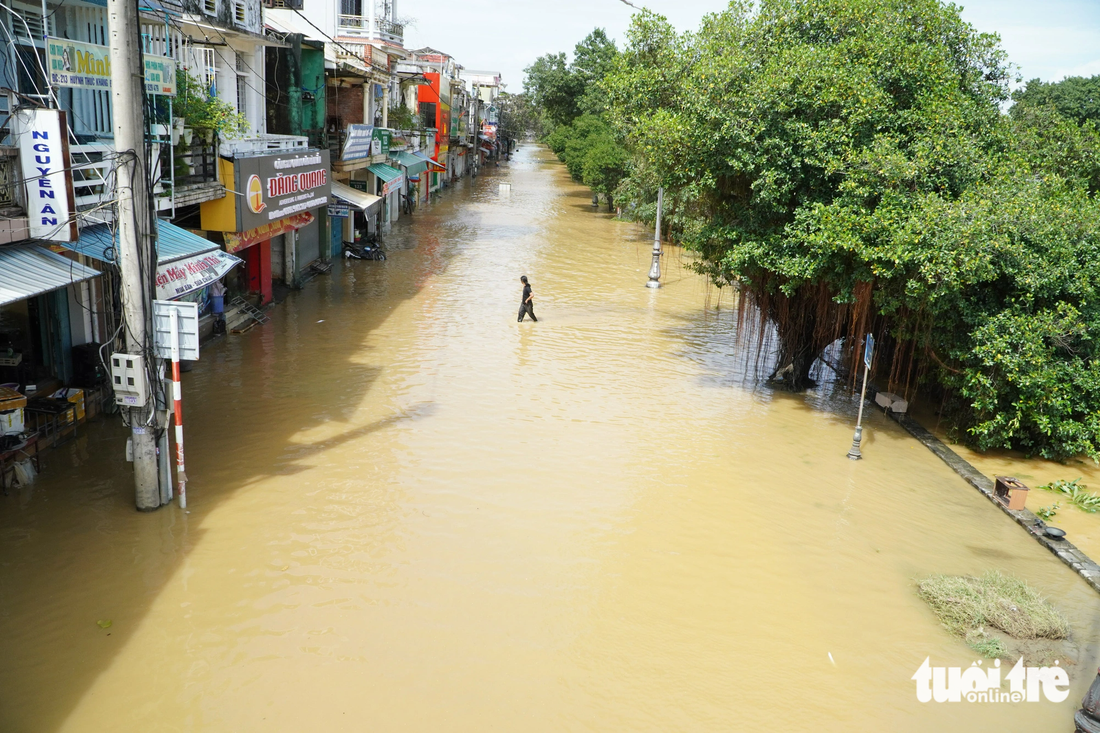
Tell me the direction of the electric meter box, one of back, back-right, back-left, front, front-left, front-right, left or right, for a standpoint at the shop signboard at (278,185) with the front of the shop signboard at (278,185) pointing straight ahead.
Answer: front-right

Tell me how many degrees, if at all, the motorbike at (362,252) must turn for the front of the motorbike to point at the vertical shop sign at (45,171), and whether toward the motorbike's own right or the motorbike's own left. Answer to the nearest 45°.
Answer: approximately 90° to the motorbike's own right

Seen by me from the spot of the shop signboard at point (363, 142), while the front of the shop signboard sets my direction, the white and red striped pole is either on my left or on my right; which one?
on my right

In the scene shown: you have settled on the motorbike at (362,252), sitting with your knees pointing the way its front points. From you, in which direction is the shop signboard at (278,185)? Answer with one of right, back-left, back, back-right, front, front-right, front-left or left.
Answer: right

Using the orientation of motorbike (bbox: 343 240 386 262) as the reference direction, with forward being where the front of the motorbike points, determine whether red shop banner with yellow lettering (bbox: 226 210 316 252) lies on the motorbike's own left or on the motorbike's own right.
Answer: on the motorbike's own right

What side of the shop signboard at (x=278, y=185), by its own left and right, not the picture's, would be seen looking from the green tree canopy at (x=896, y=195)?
front

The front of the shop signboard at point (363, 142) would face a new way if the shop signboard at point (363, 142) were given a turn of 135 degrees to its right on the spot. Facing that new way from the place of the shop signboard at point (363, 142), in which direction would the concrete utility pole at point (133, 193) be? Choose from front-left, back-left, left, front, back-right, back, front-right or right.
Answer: left

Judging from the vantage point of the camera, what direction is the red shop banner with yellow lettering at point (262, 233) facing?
facing the viewer and to the right of the viewer

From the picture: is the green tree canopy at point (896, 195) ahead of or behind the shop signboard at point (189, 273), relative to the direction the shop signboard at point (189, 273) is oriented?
ahead

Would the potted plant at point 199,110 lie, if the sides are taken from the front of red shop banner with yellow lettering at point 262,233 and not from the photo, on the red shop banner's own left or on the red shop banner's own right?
on the red shop banner's own right

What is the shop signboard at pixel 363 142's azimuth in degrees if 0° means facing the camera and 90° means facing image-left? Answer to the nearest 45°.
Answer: approximately 315°

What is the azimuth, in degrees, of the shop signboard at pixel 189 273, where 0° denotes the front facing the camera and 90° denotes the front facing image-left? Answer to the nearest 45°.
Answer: approximately 315°
